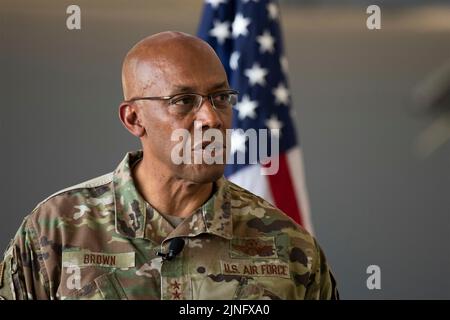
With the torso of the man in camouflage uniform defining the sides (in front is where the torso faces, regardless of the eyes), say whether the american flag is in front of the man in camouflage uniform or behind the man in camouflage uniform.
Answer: behind

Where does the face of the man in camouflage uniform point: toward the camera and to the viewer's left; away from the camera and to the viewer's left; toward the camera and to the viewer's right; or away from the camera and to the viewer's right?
toward the camera and to the viewer's right

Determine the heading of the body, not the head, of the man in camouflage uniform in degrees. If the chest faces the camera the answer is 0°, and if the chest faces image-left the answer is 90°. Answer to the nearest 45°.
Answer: approximately 0°
